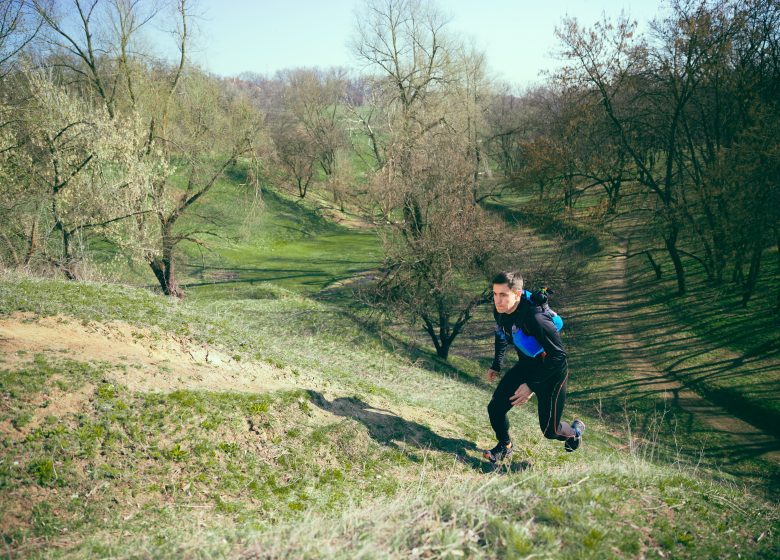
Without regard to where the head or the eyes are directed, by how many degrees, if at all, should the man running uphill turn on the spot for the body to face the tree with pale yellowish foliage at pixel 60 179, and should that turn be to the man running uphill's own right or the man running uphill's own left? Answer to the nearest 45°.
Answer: approximately 90° to the man running uphill's own right

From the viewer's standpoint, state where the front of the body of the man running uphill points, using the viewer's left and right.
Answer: facing the viewer and to the left of the viewer

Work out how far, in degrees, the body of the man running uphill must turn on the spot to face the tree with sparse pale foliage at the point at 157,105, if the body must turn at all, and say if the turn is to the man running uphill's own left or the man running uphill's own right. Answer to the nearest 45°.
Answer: approximately 90° to the man running uphill's own right
